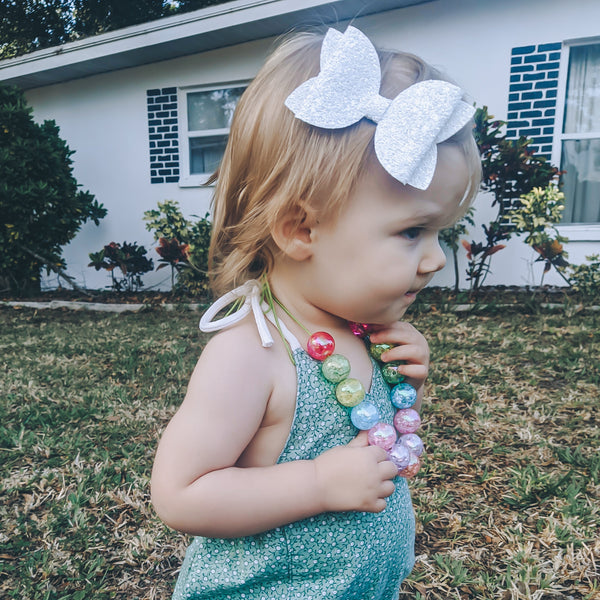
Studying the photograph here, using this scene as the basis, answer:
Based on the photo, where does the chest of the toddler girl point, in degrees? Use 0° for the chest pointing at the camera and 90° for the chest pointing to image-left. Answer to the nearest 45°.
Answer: approximately 270°

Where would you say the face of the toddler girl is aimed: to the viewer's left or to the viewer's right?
to the viewer's right

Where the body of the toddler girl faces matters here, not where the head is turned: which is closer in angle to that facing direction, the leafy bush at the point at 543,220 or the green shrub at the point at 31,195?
the leafy bush

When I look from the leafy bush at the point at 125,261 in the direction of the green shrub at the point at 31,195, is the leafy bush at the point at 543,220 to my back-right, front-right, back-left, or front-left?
back-left

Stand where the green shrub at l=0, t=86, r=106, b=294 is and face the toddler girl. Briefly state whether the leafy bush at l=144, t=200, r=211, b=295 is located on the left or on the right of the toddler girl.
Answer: left
